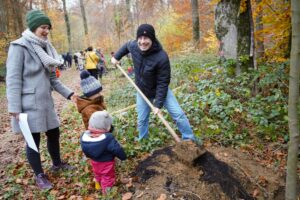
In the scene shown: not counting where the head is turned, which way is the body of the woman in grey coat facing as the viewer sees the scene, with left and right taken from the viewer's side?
facing the viewer and to the right of the viewer

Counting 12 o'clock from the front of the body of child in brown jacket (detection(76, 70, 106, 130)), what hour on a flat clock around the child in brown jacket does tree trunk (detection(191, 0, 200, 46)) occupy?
The tree trunk is roughly at 10 o'clock from the child in brown jacket.

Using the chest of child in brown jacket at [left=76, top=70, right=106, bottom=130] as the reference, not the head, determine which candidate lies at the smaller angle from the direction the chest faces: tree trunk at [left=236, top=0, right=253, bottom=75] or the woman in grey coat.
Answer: the tree trunk

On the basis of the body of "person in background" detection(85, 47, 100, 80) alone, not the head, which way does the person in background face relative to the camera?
away from the camera

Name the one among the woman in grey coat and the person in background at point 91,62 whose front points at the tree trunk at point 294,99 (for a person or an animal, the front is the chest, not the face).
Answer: the woman in grey coat

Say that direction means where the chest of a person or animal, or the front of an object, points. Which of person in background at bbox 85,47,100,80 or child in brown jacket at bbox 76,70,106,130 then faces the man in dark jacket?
child in brown jacket at bbox 76,70,106,130

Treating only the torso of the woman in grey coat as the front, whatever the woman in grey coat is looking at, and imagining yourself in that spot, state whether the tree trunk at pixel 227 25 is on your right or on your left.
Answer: on your left

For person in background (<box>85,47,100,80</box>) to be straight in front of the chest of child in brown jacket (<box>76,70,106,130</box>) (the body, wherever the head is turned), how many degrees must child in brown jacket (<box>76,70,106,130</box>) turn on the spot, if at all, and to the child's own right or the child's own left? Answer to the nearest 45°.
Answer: approximately 90° to the child's own left

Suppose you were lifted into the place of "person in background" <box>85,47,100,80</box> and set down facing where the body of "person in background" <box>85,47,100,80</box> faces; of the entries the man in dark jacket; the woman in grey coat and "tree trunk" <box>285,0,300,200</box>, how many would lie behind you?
3

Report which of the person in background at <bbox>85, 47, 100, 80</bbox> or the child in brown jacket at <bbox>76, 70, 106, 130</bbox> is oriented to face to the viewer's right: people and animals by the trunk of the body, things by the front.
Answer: the child in brown jacket at <bbox>76, 70, 106, 130</bbox>

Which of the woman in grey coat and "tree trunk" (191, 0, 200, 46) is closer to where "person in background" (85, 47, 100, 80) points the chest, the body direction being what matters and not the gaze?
the tree trunk

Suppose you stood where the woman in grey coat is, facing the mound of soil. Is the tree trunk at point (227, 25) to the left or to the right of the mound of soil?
left
